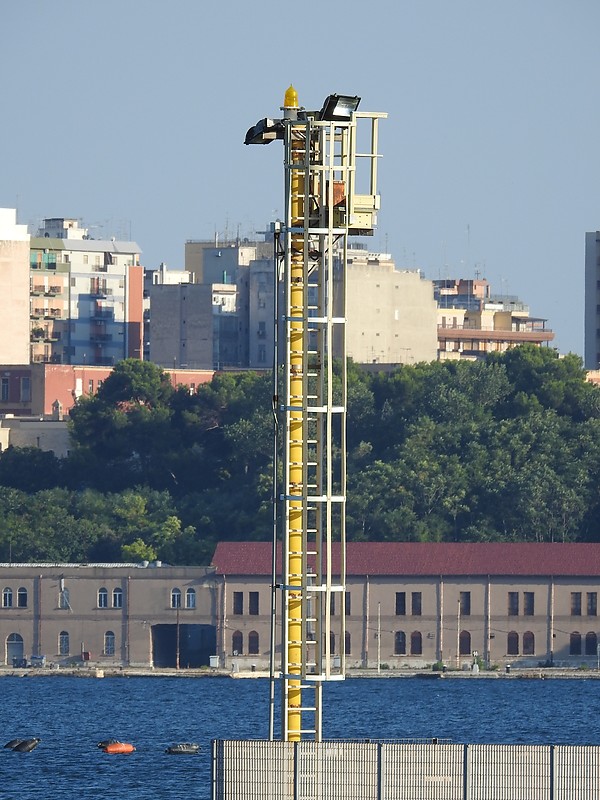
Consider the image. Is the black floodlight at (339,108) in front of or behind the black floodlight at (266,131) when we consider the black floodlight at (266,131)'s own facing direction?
behind

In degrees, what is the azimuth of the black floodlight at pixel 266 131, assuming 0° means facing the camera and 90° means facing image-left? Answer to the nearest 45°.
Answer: approximately 90°
